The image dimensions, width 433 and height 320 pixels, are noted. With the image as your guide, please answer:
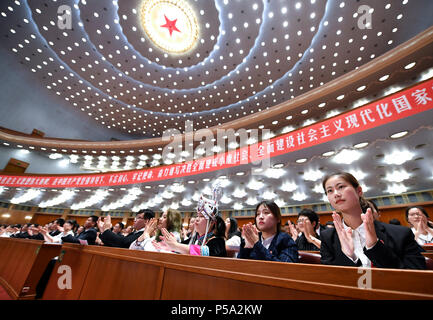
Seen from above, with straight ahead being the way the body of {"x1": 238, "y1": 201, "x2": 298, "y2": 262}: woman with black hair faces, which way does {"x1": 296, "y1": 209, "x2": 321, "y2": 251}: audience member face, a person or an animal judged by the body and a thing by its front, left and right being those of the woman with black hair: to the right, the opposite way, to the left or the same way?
the same way

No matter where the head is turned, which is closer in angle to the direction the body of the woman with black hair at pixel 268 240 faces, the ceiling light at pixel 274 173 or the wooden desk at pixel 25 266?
the wooden desk

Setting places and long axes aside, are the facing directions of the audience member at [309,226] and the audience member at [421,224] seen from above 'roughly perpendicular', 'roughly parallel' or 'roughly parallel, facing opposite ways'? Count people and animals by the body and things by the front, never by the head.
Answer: roughly parallel

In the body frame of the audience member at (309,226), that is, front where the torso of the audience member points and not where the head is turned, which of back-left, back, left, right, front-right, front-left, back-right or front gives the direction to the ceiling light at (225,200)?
right

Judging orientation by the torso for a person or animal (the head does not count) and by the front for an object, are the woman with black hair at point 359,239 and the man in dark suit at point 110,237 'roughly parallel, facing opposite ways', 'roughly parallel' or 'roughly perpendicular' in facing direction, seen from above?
roughly parallel

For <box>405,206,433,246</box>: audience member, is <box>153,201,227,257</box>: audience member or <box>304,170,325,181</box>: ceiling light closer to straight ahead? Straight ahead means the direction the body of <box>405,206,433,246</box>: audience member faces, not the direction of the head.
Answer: the audience member

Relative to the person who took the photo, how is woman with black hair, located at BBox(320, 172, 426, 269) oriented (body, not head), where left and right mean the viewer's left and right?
facing the viewer and to the left of the viewer

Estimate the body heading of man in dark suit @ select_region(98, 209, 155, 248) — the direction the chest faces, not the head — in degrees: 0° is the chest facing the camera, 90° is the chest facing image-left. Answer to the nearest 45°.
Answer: approximately 90°

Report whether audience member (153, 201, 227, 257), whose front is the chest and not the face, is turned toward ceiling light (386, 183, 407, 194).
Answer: no

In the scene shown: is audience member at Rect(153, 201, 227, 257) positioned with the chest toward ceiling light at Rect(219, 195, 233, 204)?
no

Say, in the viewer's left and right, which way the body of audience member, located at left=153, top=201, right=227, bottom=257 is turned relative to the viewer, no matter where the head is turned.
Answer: facing to the left of the viewer

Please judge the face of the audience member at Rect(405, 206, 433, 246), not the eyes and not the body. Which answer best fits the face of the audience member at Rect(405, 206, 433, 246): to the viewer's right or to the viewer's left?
to the viewer's left

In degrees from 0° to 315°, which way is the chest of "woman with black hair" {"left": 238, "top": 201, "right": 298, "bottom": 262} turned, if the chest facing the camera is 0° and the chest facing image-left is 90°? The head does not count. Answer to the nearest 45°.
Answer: approximately 45°

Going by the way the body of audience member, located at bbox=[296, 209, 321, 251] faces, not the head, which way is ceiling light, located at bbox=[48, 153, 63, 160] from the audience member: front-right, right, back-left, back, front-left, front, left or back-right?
front-right
